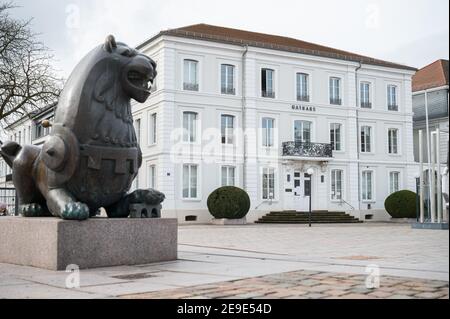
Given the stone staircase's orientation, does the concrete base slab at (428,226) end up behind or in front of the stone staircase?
in front

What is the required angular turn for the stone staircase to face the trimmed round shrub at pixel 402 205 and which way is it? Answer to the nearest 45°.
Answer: approximately 135° to its left

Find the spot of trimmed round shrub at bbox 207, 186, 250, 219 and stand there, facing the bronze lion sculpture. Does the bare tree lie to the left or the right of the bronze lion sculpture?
right

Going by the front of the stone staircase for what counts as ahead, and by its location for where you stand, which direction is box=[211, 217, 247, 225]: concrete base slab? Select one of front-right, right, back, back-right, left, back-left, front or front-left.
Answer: front-right

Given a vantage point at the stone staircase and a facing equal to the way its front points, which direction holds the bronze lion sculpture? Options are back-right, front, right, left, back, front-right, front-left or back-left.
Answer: front

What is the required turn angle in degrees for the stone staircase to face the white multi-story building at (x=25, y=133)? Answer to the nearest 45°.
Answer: approximately 90° to its right

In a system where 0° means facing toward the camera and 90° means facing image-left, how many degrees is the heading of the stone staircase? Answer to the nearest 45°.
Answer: approximately 0°

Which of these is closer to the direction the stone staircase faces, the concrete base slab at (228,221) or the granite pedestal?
the granite pedestal

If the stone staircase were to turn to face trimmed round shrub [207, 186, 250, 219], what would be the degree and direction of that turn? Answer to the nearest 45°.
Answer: approximately 45° to its right

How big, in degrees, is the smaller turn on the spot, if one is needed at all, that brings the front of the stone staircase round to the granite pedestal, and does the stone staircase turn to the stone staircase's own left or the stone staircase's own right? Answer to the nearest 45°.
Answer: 0° — it already faces it

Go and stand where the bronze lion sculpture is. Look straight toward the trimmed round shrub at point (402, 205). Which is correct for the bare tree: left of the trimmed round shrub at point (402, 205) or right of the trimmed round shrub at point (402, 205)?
left
